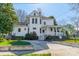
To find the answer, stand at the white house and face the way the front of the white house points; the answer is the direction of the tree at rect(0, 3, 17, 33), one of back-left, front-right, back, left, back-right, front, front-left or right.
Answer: right

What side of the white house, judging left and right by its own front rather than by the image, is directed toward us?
front
